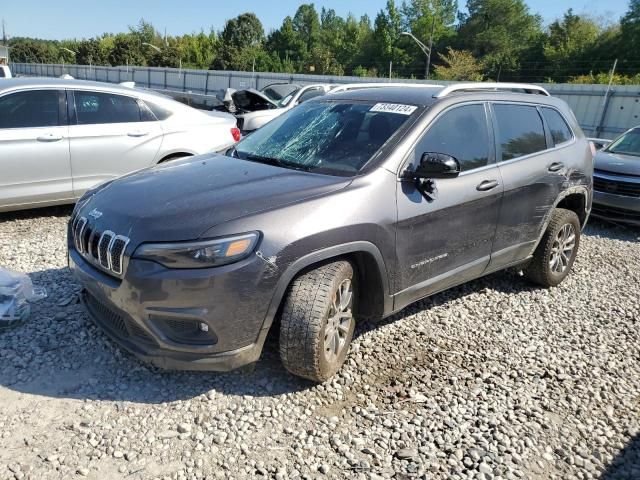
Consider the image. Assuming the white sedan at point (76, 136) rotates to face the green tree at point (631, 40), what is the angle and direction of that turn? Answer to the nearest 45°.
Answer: approximately 135° to its right

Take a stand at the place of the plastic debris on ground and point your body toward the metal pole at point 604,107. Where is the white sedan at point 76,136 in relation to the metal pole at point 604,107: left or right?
left

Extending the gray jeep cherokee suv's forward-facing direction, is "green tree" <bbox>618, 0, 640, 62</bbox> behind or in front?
behind

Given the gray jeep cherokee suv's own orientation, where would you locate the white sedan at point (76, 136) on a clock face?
The white sedan is roughly at 3 o'clock from the gray jeep cherokee suv.

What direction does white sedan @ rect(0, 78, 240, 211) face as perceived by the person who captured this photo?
facing to the left of the viewer

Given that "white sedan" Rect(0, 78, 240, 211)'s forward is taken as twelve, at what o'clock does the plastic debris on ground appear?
The plastic debris on ground is roughly at 9 o'clock from the white sedan.

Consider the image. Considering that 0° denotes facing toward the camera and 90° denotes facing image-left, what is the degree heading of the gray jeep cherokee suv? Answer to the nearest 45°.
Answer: approximately 45°

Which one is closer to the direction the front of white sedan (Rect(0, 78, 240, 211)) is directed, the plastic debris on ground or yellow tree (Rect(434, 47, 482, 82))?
the plastic debris on ground

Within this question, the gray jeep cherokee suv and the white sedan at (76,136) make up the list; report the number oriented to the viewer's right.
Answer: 0
